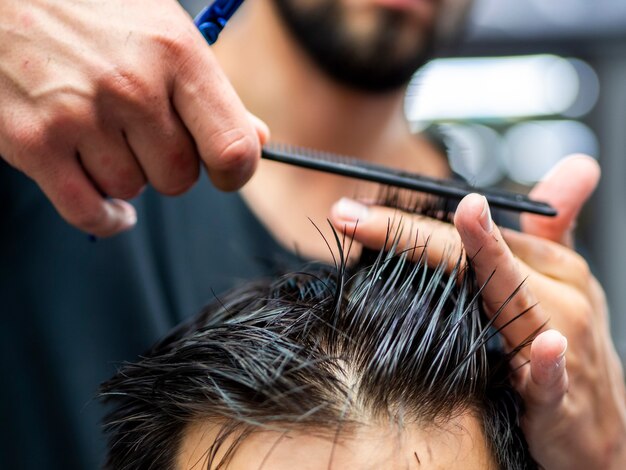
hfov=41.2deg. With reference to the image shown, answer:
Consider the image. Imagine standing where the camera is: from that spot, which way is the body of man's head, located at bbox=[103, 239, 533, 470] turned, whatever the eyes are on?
toward the camera
